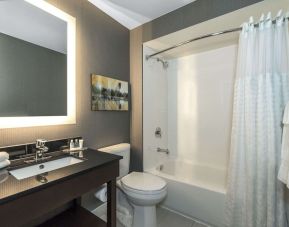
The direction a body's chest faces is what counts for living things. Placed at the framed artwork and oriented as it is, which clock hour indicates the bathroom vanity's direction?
The bathroom vanity is roughly at 2 o'clock from the framed artwork.

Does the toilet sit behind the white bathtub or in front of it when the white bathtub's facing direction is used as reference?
in front

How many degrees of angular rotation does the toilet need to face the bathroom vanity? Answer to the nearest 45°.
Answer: approximately 90° to its right

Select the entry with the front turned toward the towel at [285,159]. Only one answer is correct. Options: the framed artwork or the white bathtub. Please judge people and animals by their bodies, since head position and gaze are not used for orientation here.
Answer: the framed artwork

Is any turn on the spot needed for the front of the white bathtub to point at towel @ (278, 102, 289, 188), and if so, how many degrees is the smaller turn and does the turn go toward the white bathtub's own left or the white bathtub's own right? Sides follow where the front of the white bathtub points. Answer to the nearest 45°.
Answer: approximately 90° to the white bathtub's own left

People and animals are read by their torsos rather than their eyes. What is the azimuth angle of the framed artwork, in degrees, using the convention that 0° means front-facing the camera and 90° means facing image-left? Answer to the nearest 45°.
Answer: approximately 315°

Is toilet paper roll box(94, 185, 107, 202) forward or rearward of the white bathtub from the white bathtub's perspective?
forward

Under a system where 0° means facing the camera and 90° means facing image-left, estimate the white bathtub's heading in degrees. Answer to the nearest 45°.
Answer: approximately 45°

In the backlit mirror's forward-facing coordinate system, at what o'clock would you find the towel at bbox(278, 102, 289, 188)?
The towel is roughly at 12 o'clock from the backlit mirror.

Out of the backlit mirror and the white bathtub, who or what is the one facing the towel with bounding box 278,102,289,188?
the backlit mirror

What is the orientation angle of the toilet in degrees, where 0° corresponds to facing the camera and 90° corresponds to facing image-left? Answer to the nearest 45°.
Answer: approximately 315°

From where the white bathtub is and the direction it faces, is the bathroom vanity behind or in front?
in front
